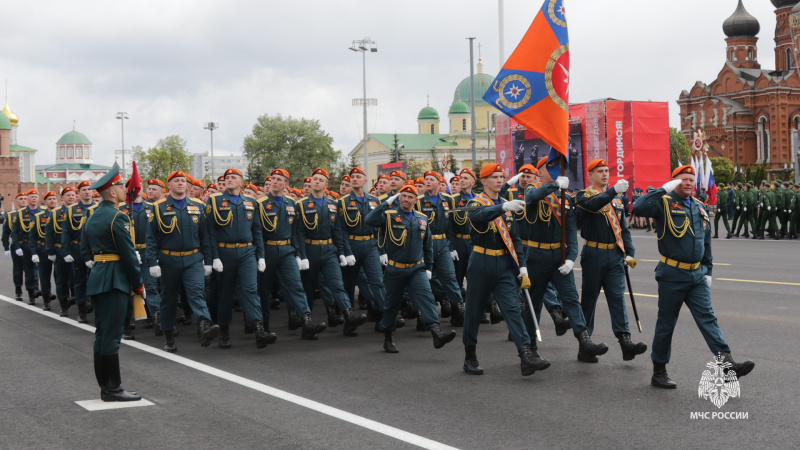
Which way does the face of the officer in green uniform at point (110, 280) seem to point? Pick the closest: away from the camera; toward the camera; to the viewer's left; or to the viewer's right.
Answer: to the viewer's right

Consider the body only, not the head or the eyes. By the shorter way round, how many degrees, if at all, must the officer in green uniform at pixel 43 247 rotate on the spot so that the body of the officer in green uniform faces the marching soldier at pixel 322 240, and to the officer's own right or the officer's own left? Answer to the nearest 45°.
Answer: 0° — they already face them

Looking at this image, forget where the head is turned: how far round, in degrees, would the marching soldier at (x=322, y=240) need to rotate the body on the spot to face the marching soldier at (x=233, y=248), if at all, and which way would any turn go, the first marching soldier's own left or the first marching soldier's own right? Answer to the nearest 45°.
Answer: approximately 90° to the first marching soldier's own right

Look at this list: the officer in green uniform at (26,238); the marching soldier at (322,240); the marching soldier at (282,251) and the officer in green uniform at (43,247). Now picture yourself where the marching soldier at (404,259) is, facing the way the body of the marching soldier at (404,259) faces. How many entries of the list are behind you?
4

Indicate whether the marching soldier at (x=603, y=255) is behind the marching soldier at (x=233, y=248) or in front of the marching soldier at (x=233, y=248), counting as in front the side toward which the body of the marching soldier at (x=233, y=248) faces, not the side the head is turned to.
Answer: in front

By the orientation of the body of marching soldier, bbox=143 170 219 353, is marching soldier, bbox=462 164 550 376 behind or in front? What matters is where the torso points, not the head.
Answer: in front

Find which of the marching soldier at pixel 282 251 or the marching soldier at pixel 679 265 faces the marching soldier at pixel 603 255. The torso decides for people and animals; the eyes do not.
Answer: the marching soldier at pixel 282 251

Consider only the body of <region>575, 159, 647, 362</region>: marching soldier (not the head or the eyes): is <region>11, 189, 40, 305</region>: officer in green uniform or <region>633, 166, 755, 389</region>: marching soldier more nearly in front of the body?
the marching soldier

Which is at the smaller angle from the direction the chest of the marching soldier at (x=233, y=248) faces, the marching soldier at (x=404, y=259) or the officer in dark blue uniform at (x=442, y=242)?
the marching soldier

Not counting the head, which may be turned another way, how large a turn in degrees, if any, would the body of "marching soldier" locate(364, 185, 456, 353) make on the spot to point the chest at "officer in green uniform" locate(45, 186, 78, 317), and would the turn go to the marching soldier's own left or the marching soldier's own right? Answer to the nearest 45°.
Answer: approximately 180°

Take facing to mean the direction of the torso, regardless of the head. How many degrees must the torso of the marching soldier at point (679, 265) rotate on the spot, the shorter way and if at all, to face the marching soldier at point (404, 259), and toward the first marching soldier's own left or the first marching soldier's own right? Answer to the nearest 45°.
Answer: approximately 135° to the first marching soldier's own right

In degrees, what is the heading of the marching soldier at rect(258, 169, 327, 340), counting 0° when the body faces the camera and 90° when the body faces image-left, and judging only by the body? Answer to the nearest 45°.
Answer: approximately 315°

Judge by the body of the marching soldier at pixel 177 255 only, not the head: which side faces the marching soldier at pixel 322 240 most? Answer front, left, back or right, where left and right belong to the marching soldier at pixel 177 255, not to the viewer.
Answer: left

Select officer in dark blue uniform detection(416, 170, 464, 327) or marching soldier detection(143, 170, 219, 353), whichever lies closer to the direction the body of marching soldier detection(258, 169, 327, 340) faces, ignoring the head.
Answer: the officer in dark blue uniform
